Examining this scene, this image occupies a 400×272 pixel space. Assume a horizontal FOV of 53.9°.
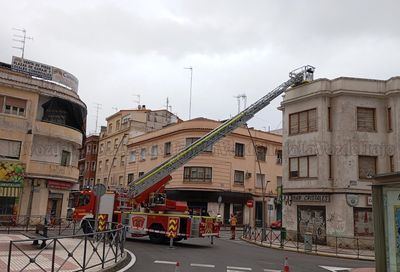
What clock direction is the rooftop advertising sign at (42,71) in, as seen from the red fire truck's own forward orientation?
The rooftop advertising sign is roughly at 12 o'clock from the red fire truck.

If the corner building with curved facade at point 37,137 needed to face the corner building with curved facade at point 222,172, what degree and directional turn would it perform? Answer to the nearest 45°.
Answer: approximately 45° to its left

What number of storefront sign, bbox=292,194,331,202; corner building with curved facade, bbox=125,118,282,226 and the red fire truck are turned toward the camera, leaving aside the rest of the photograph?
2

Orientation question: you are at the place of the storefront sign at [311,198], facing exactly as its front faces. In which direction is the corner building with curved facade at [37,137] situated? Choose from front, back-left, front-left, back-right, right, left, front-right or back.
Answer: right

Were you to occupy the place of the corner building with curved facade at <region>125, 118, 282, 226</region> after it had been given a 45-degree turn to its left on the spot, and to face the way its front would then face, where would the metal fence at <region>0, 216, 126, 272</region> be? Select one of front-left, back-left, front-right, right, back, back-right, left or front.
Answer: front-right

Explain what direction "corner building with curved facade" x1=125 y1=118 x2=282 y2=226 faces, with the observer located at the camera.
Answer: facing the viewer

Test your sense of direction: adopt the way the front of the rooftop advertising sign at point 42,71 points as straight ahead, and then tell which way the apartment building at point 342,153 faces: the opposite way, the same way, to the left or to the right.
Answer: to the right

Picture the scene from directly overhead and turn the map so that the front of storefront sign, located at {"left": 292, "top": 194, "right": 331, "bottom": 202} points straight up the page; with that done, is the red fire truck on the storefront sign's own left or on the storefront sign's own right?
on the storefront sign's own right

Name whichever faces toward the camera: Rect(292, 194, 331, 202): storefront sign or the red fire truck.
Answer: the storefront sign

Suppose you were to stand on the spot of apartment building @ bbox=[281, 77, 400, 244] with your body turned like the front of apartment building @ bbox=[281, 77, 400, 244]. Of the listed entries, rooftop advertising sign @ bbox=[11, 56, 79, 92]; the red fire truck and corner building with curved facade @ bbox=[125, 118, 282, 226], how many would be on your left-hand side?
0

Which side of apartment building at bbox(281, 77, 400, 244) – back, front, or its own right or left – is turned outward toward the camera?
front

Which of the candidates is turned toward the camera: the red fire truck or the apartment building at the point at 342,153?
the apartment building

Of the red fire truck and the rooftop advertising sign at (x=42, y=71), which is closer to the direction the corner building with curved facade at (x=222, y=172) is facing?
the red fire truck

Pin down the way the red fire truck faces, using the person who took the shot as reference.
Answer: facing away from the viewer and to the left of the viewer

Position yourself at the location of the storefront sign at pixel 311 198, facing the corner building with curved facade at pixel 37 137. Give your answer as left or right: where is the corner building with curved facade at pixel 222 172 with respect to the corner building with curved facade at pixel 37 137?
right

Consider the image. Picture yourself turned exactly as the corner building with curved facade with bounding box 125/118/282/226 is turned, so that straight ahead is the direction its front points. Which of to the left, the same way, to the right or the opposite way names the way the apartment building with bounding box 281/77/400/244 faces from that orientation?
the same way

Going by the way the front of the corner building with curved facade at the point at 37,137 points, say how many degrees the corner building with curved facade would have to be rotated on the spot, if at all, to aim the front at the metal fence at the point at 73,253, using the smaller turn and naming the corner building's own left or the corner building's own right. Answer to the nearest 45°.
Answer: approximately 45° to the corner building's own right

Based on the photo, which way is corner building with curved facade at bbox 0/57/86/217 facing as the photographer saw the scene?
facing the viewer and to the right of the viewer

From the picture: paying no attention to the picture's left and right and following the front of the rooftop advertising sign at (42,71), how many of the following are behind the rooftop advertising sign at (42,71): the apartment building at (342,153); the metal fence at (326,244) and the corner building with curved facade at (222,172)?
0
